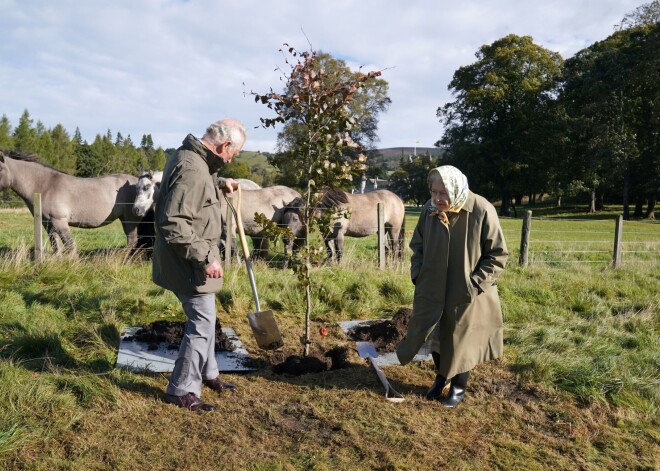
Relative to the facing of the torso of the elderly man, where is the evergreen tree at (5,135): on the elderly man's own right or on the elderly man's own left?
on the elderly man's own left

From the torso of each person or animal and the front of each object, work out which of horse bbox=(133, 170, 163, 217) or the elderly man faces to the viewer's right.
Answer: the elderly man

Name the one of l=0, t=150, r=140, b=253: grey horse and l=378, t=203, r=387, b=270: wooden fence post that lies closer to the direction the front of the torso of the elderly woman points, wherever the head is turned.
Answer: the grey horse

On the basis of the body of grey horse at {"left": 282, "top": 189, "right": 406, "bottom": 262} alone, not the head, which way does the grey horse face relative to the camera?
to the viewer's left

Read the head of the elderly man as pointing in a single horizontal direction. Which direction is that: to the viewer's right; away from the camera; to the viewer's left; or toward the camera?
to the viewer's right

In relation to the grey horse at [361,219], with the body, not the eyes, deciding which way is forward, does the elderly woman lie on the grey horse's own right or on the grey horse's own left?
on the grey horse's own left

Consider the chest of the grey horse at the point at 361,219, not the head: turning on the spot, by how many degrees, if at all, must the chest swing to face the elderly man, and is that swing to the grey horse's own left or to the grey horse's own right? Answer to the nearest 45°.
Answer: approximately 90° to the grey horse's own left

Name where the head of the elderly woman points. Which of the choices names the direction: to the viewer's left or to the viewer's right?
to the viewer's left

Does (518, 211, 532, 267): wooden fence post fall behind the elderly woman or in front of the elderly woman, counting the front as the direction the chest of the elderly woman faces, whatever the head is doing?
behind

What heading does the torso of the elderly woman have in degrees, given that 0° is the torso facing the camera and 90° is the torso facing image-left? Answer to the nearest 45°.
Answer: approximately 45°

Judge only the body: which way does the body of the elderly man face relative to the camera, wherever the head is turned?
to the viewer's right
